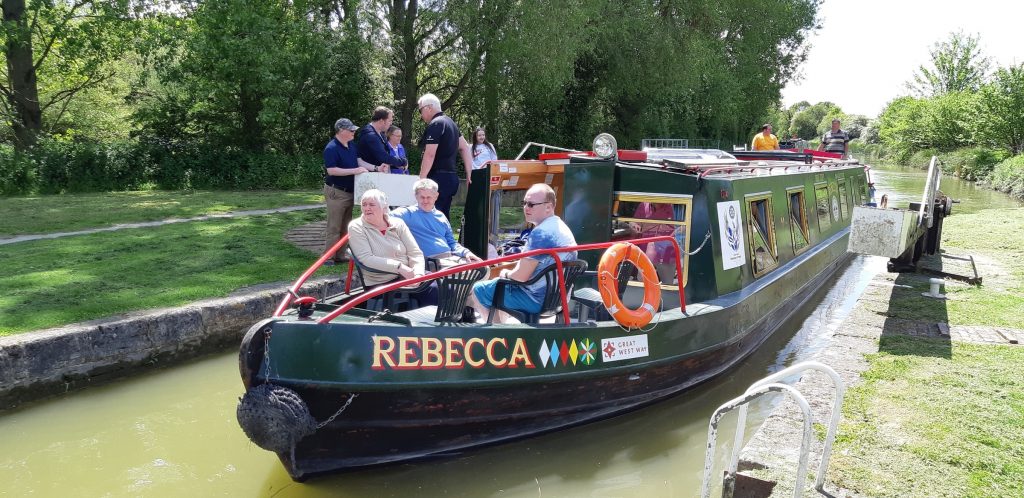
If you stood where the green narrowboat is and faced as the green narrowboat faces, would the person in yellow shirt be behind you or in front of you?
behind

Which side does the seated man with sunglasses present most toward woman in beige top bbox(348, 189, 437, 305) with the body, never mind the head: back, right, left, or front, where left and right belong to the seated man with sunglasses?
front

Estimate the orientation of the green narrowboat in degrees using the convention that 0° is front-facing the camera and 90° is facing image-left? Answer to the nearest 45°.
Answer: approximately 45°

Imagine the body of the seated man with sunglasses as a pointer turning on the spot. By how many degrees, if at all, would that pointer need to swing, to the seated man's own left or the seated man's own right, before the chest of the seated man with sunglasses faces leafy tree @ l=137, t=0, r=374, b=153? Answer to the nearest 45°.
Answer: approximately 45° to the seated man's own right

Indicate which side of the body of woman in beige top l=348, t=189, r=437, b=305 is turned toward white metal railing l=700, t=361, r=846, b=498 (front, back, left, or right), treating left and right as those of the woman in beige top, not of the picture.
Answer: front

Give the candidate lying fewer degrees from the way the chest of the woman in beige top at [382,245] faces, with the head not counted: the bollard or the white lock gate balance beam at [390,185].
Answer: the bollard

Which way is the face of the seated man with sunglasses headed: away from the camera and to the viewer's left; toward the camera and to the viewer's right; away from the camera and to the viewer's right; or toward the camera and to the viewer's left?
toward the camera and to the viewer's left

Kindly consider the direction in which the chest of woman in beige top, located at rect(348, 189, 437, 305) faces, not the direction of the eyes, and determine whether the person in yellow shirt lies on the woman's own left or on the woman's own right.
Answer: on the woman's own left

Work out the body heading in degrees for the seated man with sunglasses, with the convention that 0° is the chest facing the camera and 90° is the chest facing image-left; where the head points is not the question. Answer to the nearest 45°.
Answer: approximately 90°
